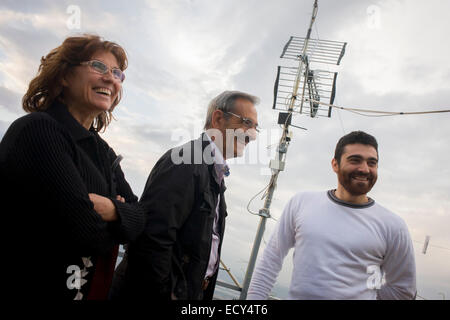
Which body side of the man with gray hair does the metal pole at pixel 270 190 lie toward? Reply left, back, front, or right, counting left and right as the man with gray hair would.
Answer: left

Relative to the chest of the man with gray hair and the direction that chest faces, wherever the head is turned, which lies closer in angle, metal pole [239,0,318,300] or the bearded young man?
the bearded young man

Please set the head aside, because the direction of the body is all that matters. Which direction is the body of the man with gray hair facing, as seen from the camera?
to the viewer's right

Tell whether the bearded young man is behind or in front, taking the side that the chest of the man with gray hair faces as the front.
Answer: in front

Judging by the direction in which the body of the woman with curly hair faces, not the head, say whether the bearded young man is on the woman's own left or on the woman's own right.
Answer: on the woman's own left

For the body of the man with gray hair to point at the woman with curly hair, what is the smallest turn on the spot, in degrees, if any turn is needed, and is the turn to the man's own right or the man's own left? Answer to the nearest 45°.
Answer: approximately 135° to the man's own right

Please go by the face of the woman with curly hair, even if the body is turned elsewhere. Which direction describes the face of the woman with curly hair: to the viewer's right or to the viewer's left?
to the viewer's right

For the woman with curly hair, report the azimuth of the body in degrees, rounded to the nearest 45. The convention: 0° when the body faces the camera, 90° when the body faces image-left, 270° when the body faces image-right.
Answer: approximately 315°

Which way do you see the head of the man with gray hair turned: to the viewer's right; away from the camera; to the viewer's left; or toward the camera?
to the viewer's right
